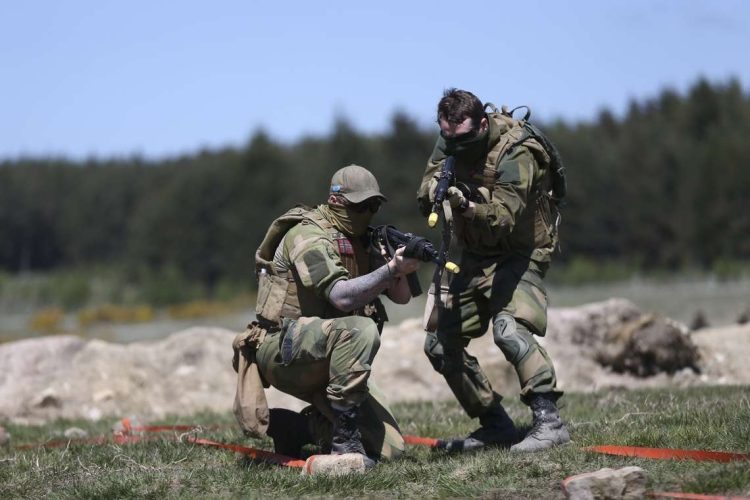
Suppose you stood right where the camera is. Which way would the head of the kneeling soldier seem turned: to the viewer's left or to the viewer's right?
to the viewer's right

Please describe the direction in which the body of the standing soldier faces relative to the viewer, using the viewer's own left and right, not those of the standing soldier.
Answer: facing the viewer and to the left of the viewer

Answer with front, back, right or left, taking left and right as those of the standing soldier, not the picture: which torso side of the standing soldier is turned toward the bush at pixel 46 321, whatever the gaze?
right

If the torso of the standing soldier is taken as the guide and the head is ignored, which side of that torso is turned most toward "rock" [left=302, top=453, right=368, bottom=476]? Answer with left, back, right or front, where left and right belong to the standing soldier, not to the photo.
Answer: front

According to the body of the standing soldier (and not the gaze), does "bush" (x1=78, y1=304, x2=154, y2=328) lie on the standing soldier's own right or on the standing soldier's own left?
on the standing soldier's own right

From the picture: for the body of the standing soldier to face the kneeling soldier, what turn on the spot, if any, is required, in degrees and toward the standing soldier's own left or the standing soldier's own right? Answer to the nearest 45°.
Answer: approximately 45° to the standing soldier's own right

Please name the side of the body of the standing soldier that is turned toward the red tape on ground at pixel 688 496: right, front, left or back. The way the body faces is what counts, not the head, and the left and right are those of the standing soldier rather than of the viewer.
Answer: left

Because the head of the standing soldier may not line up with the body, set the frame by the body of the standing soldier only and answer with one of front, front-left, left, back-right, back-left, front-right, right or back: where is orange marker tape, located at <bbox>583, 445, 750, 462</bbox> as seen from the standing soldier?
left

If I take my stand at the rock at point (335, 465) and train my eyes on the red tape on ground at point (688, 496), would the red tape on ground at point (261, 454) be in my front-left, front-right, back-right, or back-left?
back-left

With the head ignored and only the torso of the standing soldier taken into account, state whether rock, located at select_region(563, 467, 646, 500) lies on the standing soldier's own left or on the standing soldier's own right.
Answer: on the standing soldier's own left

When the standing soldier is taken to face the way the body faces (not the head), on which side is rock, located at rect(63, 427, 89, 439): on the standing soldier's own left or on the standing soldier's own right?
on the standing soldier's own right

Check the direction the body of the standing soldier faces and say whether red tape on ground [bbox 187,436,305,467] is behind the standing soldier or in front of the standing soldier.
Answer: in front

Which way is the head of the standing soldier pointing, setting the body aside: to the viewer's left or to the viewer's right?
to the viewer's left

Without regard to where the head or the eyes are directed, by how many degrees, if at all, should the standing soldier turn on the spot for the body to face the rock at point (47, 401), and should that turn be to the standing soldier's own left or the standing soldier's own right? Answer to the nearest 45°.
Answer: approximately 90° to the standing soldier's own right
